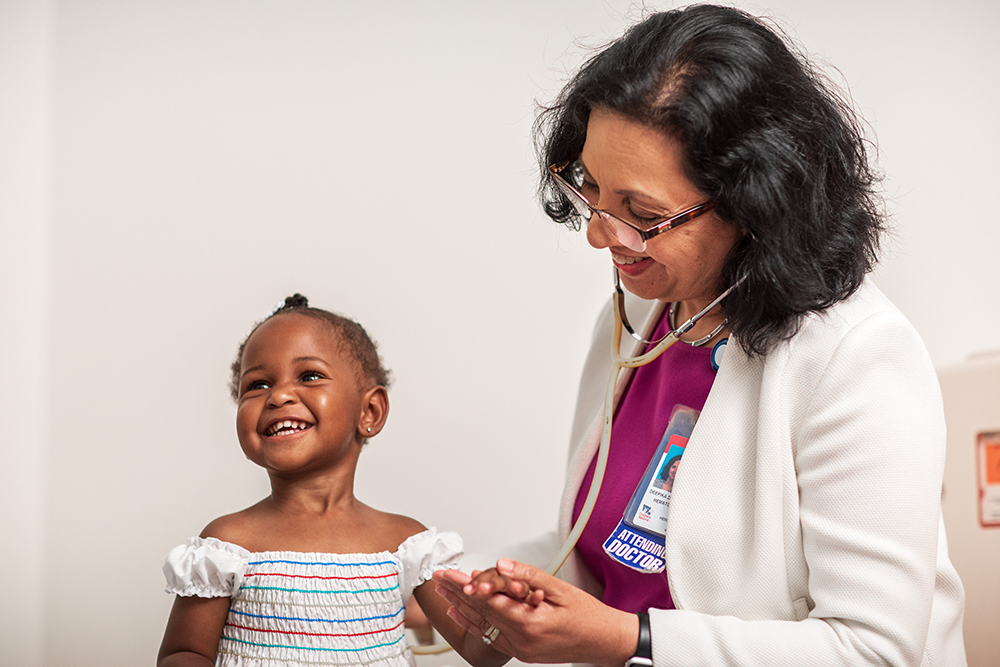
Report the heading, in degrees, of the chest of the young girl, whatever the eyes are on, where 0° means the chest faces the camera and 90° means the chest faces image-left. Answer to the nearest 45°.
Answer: approximately 0°

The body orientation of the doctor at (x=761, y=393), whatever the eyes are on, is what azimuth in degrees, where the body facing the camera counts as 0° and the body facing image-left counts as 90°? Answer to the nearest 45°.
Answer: approximately 45°

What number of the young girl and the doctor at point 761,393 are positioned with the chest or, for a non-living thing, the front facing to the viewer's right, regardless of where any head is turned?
0
